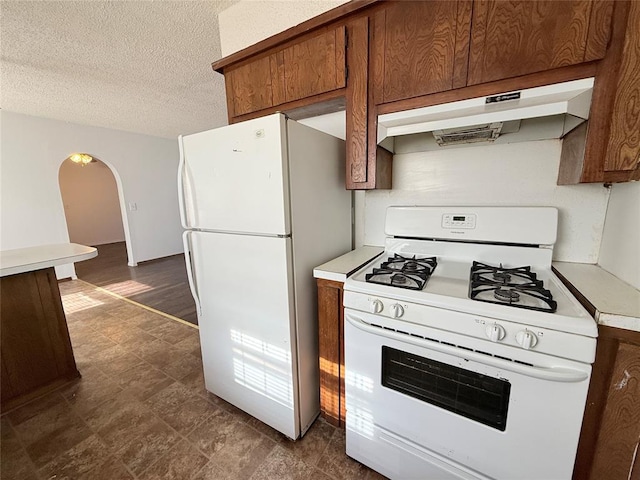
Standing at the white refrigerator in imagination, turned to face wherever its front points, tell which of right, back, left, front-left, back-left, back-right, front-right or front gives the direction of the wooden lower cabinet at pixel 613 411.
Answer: left

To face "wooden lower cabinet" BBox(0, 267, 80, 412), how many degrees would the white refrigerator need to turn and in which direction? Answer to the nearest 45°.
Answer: approximately 45° to its right

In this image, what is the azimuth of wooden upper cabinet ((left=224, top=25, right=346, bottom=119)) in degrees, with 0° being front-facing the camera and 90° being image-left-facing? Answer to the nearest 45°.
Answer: approximately 45°

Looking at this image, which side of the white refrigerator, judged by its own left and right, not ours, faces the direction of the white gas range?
left

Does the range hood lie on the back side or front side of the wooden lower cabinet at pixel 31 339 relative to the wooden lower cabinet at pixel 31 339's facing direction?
on the front side

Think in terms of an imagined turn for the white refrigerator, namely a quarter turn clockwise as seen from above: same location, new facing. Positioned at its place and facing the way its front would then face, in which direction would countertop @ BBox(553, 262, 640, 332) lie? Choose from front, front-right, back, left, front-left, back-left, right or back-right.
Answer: back

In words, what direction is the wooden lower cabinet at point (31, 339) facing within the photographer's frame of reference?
facing the viewer and to the right of the viewer
